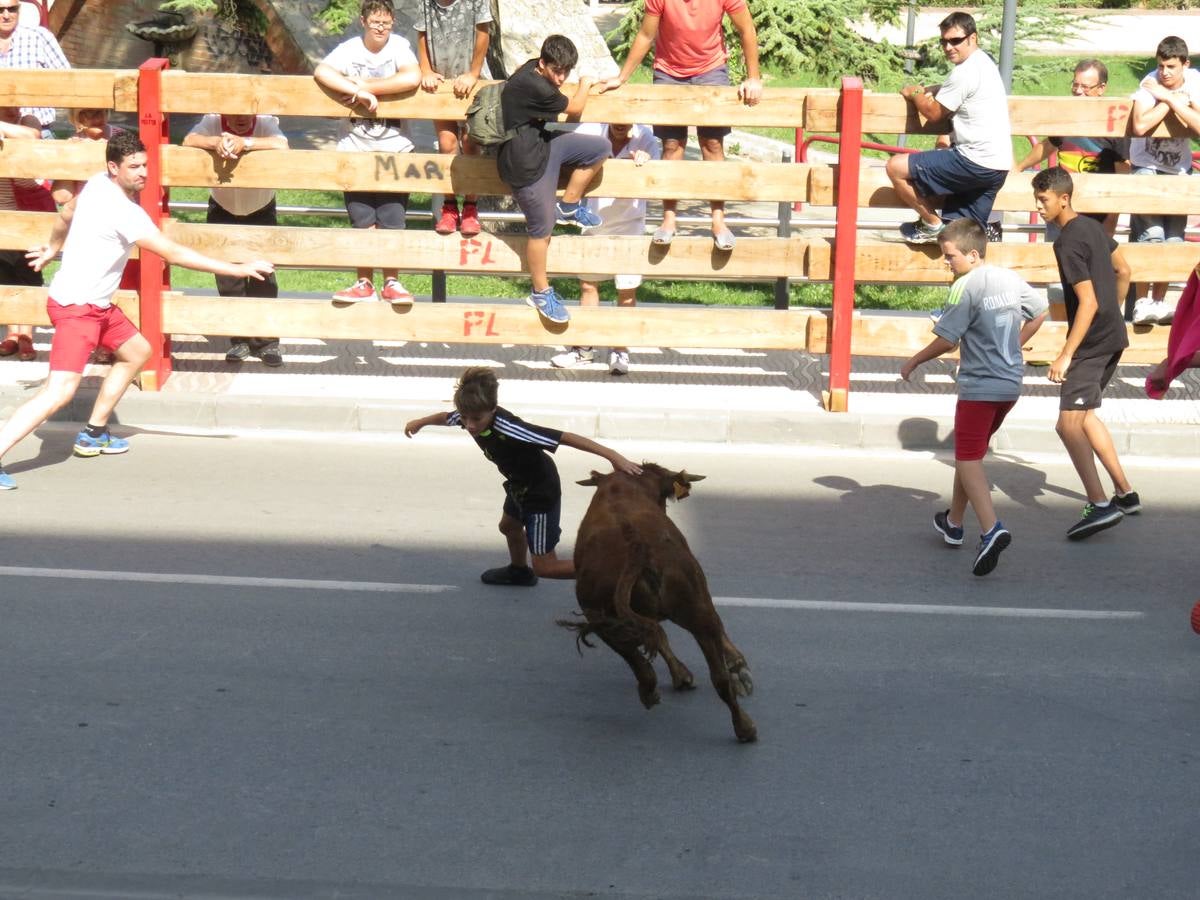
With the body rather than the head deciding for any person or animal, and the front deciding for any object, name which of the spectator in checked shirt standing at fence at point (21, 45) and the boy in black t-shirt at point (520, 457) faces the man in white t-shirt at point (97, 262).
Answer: the spectator in checked shirt standing at fence

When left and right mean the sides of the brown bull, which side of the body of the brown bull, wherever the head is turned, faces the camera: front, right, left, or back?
back

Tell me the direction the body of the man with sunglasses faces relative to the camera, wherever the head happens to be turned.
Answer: to the viewer's left

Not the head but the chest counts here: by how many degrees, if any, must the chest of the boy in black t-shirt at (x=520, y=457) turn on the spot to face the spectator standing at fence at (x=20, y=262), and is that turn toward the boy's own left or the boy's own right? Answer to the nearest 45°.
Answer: approximately 90° to the boy's own right

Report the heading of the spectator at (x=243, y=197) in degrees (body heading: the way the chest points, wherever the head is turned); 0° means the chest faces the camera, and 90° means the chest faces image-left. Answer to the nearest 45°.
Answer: approximately 0°

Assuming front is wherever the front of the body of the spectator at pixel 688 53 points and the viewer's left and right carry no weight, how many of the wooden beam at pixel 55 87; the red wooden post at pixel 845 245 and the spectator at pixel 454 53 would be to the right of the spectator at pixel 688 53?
2

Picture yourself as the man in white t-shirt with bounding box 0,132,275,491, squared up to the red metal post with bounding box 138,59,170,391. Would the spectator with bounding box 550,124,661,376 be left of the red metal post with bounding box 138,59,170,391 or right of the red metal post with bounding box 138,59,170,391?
right
